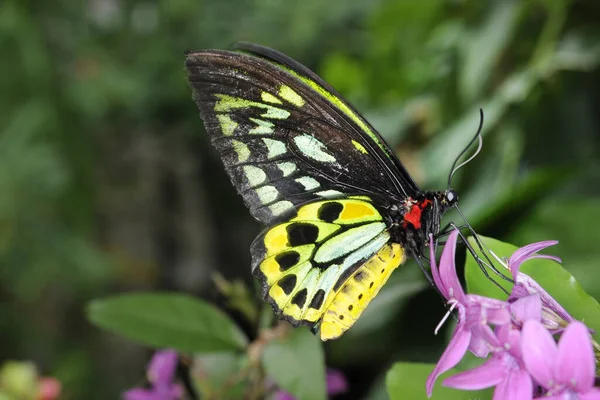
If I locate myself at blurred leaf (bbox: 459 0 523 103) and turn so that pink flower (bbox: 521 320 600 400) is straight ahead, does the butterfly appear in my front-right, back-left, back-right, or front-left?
front-right

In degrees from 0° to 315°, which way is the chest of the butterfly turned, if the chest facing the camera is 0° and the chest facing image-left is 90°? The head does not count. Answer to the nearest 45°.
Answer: approximately 270°
